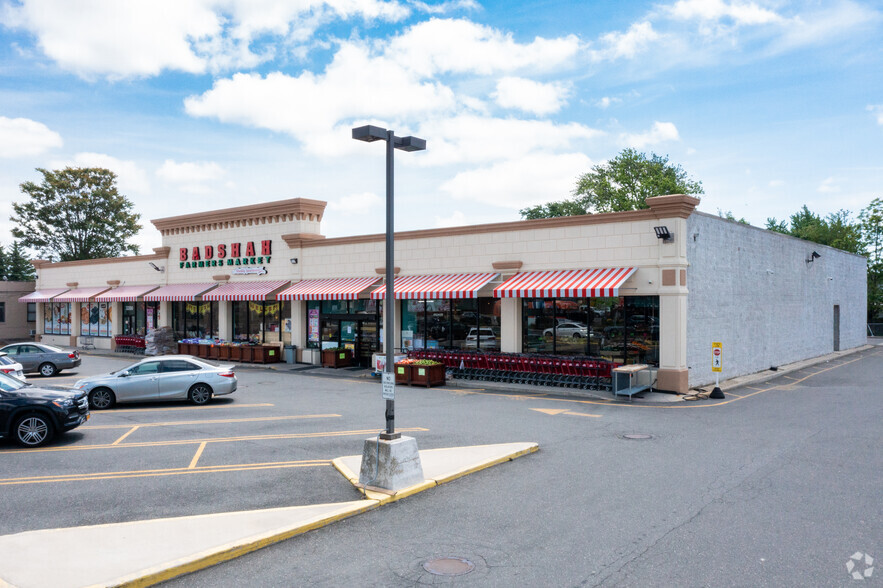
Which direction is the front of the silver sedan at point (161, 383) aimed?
to the viewer's left

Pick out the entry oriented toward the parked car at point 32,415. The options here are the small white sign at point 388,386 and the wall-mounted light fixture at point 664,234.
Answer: the wall-mounted light fixture

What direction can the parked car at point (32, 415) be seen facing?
to the viewer's right

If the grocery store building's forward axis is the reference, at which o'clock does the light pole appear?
The light pole is roughly at 11 o'clock from the grocery store building.

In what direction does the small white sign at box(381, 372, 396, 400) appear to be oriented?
toward the camera

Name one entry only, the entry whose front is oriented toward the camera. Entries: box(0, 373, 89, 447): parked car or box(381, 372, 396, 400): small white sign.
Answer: the small white sign

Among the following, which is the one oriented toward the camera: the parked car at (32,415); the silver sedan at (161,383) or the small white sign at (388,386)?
the small white sign

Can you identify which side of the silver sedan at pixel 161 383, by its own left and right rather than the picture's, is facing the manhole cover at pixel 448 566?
left

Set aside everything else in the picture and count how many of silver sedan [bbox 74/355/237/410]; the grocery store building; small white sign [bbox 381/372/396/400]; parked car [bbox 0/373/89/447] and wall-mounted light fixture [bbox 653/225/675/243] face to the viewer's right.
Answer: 1

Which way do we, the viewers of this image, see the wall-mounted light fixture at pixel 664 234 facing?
facing the viewer and to the left of the viewer

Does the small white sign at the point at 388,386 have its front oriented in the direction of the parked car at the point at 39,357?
no

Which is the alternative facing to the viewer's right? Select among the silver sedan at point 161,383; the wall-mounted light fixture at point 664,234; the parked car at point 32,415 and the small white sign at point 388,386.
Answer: the parked car

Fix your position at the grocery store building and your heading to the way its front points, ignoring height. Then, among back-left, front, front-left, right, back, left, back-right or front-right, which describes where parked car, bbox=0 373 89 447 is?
front

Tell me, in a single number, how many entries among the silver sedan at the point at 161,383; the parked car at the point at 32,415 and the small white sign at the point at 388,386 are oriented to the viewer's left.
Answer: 1
